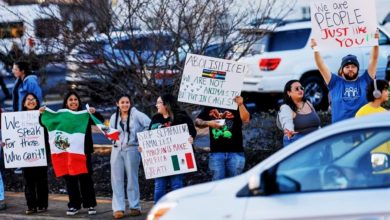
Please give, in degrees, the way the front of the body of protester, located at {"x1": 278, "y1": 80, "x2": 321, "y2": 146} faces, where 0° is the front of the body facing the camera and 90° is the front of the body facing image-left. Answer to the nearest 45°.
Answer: approximately 315°

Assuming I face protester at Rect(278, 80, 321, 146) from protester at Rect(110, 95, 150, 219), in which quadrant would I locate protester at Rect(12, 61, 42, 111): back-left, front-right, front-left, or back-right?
back-left

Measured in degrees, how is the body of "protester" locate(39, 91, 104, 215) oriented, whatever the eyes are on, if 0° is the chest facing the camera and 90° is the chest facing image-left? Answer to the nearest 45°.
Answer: approximately 0°

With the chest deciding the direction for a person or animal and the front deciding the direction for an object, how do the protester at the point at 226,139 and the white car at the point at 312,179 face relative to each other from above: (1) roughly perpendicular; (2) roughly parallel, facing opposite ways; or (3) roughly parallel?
roughly perpendicular

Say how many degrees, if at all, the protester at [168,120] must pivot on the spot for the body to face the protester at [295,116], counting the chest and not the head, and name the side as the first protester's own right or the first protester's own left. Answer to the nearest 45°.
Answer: approximately 135° to the first protester's own left

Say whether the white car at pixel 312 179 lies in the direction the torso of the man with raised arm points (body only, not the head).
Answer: yes

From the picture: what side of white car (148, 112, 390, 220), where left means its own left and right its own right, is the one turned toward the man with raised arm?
right

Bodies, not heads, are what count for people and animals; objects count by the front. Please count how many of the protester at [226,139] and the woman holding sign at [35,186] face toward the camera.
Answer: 2
